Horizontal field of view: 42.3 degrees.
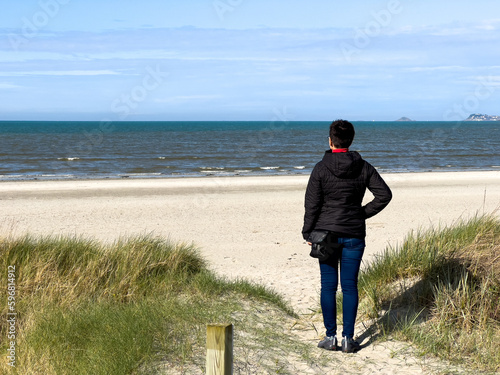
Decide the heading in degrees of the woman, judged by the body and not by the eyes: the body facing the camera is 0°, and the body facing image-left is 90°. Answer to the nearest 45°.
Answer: approximately 180°

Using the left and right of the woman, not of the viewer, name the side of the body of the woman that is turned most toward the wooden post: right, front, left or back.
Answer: back
